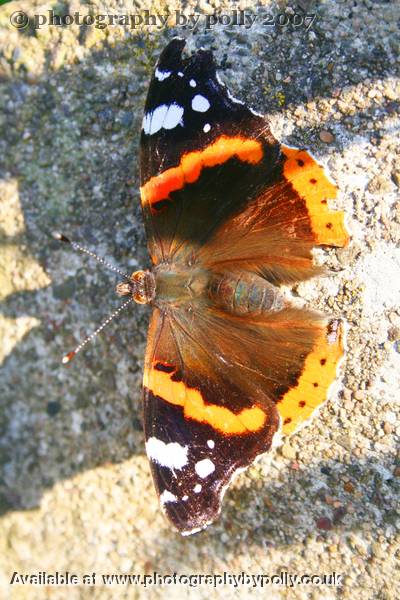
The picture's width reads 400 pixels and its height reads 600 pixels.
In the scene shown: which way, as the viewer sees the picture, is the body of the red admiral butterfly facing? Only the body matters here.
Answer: to the viewer's left
